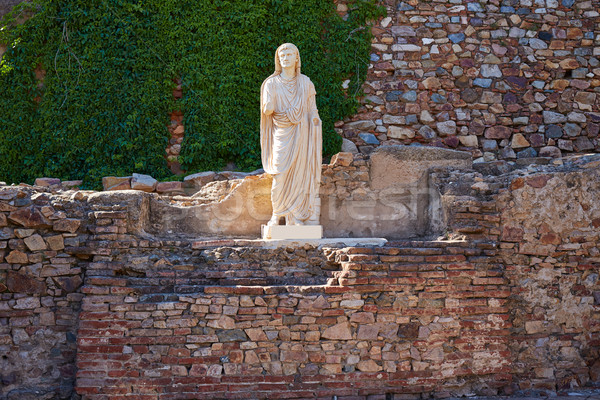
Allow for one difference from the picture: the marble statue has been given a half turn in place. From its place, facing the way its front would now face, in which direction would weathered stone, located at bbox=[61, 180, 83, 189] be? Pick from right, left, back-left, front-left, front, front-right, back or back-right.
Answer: front-left

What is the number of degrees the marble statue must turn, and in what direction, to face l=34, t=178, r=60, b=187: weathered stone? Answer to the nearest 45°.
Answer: approximately 135° to its right

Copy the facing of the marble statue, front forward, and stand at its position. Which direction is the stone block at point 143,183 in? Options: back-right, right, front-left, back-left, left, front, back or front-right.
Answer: back-right

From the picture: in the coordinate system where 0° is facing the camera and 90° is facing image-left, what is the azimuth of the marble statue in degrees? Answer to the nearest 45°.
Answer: approximately 0°

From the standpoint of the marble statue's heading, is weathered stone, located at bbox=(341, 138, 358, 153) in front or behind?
behind

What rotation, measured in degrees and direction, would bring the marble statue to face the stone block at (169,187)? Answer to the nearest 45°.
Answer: approximately 135° to its right
